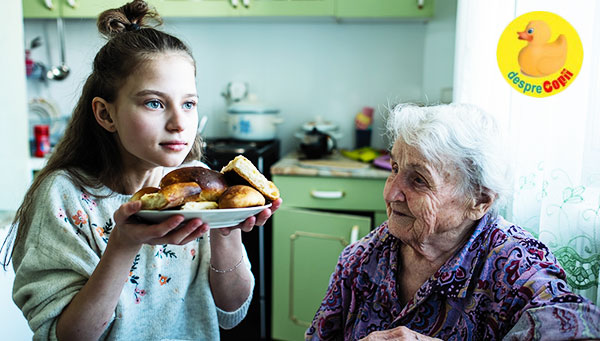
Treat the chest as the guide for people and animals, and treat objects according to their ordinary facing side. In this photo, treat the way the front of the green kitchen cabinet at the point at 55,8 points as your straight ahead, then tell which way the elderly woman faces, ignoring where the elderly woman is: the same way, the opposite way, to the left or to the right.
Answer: to the right

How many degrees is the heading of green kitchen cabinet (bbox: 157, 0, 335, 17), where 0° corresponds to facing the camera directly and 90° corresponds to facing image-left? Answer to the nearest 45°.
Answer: approximately 0°

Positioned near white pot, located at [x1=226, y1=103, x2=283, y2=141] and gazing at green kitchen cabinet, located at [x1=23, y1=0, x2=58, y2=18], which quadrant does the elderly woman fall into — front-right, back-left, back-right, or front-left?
back-left

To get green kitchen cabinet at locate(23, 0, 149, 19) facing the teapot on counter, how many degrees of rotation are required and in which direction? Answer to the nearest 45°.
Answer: approximately 45° to its left

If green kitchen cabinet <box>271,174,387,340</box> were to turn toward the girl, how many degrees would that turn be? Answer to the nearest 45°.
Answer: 0° — it already faces them

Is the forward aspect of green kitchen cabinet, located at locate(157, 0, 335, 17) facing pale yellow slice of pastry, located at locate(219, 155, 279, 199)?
yes

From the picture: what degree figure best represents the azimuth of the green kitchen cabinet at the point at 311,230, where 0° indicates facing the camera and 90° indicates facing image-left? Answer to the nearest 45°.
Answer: approximately 0°
